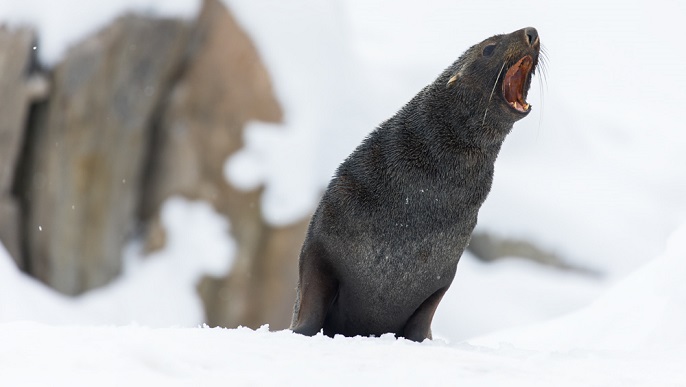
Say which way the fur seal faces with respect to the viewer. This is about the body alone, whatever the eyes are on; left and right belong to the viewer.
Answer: facing the viewer and to the right of the viewer

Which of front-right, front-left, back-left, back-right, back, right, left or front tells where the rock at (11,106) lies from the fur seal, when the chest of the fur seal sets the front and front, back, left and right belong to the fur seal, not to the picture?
back

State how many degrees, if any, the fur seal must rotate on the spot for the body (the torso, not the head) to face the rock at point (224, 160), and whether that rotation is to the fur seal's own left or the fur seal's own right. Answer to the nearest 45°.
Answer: approximately 135° to the fur seal's own left

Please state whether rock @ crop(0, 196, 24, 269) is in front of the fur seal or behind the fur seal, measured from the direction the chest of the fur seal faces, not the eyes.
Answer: behind
